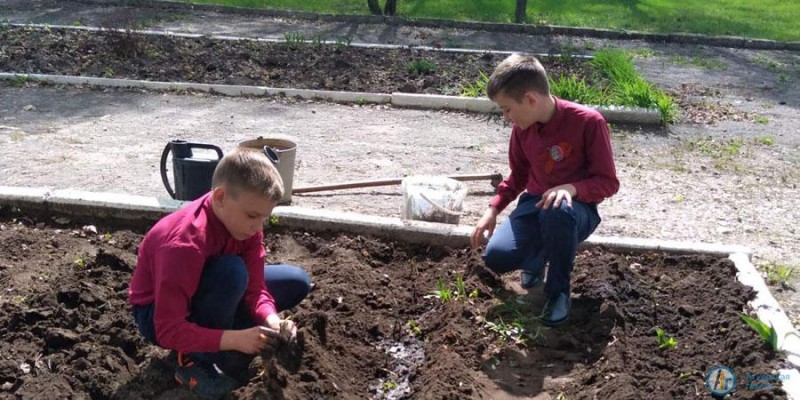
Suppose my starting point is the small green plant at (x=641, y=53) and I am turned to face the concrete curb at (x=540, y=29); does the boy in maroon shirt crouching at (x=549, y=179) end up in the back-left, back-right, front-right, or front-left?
back-left

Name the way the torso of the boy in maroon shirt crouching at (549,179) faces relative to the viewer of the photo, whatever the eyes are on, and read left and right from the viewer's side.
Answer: facing the viewer and to the left of the viewer

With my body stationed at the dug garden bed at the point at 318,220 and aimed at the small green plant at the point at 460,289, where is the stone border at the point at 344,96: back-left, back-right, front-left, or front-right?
back-left

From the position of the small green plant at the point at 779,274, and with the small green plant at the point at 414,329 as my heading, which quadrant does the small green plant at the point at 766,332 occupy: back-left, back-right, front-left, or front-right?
front-left

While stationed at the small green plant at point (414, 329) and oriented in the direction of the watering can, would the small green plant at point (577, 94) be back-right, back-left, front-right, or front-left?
front-right

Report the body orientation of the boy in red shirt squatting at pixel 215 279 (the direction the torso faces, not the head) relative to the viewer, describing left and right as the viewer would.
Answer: facing the viewer and to the right of the viewer
